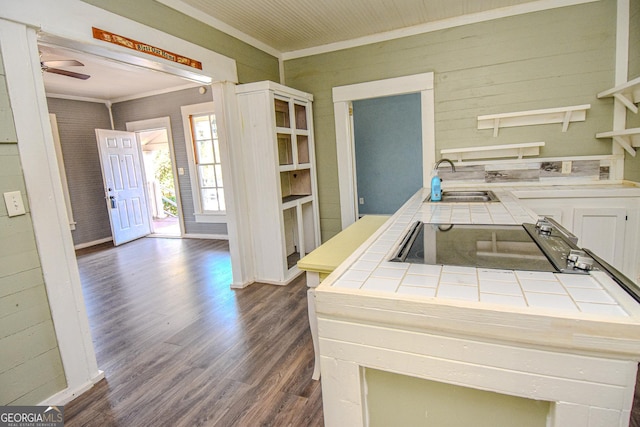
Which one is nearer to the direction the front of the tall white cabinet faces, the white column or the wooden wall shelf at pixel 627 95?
the wooden wall shelf

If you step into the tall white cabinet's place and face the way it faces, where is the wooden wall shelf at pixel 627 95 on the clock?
The wooden wall shelf is roughly at 11 o'clock from the tall white cabinet.

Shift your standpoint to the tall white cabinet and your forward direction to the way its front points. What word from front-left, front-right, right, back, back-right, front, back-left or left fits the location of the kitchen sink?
front

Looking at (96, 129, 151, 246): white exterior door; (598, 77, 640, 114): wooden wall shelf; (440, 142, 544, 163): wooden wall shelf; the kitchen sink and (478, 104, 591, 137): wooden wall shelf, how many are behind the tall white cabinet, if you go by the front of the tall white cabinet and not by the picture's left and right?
1

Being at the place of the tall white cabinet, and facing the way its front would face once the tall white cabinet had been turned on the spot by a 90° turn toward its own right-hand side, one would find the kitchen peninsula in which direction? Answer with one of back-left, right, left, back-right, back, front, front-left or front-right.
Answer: front-left

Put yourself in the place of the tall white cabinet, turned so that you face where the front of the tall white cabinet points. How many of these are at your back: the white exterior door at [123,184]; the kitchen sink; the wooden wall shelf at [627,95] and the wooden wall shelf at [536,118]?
1

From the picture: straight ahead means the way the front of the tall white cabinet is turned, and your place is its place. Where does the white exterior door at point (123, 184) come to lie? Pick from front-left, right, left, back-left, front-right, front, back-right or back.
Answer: back

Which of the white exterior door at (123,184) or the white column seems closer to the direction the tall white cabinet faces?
the white column

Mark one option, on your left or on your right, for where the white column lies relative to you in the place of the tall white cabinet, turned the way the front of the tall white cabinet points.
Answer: on your right

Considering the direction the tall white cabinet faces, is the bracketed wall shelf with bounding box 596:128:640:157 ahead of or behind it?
ahead

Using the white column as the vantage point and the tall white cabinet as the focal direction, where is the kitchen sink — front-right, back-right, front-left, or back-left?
front-right

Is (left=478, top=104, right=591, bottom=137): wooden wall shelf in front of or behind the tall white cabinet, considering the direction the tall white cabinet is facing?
in front

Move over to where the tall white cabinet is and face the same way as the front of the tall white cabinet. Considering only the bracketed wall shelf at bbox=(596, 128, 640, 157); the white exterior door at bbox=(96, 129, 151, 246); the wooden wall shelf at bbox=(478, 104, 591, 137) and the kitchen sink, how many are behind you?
1

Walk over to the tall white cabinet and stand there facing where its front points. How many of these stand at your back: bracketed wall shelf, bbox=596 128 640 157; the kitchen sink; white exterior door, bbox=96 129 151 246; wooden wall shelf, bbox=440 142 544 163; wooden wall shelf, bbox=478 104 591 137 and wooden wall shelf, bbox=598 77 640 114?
1

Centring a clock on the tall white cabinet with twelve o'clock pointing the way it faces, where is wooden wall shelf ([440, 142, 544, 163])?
The wooden wall shelf is roughly at 11 o'clock from the tall white cabinet.
